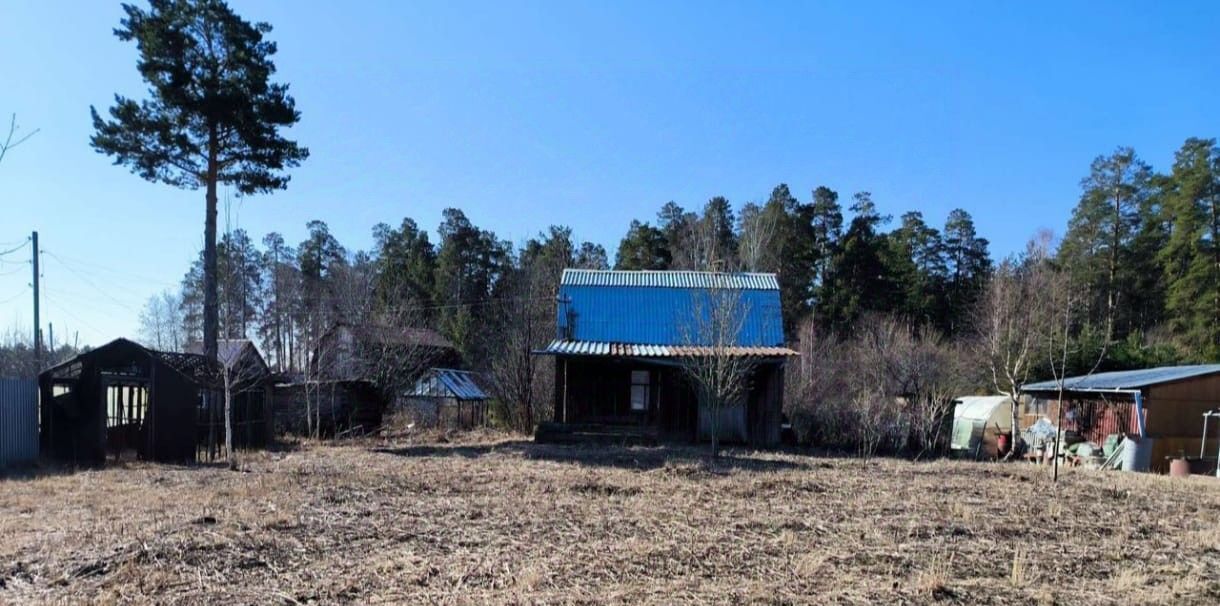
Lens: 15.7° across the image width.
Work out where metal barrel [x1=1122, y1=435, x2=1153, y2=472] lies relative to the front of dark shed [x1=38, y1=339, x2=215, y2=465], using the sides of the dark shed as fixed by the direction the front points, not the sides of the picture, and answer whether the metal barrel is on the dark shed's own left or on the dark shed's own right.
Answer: on the dark shed's own left

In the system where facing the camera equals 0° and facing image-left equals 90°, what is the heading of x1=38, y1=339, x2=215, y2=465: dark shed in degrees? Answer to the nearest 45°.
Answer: approximately 0°

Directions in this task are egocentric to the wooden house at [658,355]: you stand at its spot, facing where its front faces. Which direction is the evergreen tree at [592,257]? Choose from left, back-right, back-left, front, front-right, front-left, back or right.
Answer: back

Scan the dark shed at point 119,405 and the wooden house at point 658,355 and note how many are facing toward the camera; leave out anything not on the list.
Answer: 2

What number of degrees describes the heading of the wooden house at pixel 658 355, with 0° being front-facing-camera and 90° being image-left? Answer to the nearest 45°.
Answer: approximately 0°

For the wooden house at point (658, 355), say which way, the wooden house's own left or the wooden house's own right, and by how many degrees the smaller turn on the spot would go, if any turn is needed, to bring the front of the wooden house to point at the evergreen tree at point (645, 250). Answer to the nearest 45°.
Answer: approximately 180°
